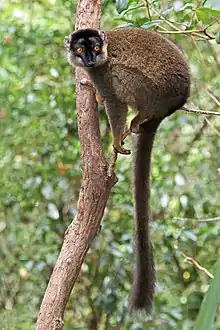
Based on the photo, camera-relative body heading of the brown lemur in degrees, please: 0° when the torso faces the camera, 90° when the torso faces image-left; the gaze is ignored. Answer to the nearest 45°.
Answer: approximately 90°
